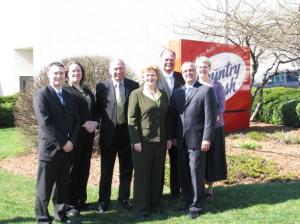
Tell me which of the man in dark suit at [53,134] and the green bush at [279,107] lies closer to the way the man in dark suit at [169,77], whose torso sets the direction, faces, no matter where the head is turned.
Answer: the man in dark suit

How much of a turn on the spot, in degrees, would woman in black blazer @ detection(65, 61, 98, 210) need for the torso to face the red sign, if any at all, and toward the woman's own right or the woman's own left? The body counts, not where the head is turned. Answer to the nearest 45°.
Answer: approximately 90° to the woman's own left

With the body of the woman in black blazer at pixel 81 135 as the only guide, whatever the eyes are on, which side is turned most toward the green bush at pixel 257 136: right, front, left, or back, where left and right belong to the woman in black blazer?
left

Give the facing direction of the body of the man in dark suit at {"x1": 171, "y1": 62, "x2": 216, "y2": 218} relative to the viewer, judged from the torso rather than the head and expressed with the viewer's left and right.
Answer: facing the viewer and to the left of the viewer

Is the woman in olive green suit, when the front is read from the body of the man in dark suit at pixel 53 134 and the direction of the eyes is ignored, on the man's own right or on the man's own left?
on the man's own left

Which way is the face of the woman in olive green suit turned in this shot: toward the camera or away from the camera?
toward the camera

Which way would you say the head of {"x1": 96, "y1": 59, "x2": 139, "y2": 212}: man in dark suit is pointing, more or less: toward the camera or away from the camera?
toward the camera

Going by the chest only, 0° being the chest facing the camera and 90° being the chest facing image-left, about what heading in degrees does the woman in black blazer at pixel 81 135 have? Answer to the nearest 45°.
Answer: approximately 315°

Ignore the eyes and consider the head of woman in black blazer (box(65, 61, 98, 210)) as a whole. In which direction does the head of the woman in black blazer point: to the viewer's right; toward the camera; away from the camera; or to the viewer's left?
toward the camera

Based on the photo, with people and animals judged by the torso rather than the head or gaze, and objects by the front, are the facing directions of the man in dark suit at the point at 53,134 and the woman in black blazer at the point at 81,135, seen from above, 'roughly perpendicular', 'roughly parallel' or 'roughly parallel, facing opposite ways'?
roughly parallel

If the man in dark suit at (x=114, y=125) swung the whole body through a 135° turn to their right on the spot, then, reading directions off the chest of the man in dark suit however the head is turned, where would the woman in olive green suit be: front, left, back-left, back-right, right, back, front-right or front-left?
back

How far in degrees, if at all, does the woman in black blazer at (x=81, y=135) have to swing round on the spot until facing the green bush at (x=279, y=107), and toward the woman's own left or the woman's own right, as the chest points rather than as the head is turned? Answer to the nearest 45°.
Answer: approximately 90° to the woman's own left

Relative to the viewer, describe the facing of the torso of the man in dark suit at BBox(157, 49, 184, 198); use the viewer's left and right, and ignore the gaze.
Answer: facing the viewer

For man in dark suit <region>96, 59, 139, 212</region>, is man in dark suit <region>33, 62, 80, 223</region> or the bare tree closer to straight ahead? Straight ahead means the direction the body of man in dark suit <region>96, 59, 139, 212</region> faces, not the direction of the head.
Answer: the man in dark suit

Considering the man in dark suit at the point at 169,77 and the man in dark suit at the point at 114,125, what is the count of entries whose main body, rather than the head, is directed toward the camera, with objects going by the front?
2
